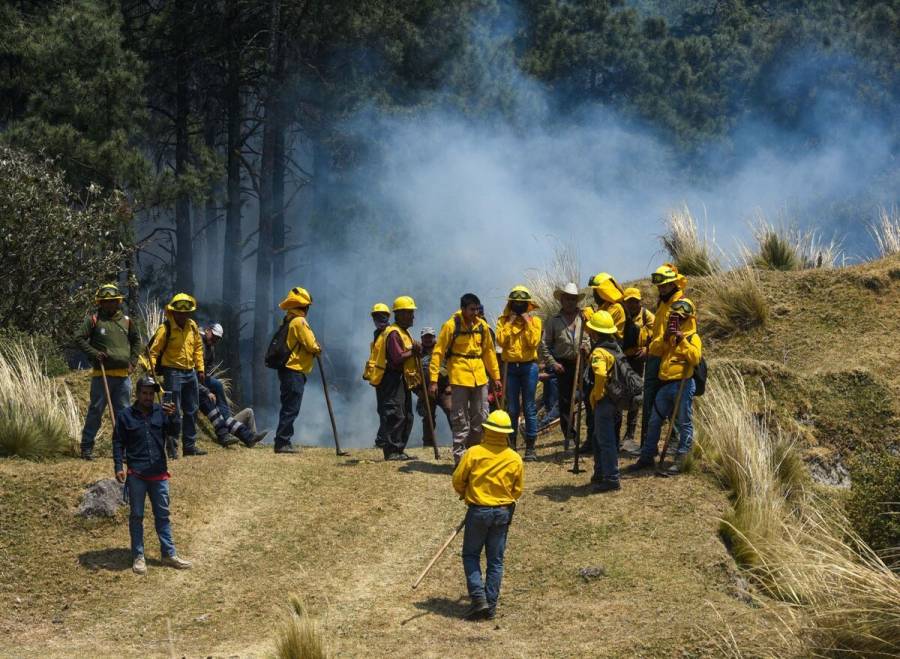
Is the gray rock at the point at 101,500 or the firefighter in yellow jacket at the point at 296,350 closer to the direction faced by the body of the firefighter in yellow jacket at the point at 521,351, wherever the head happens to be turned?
the gray rock

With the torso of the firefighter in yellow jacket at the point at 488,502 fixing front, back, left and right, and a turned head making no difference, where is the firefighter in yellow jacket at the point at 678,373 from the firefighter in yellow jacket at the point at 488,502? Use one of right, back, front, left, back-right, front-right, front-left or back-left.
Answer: front-right

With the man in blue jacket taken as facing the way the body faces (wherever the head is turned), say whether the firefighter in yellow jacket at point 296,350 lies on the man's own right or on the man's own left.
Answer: on the man's own left

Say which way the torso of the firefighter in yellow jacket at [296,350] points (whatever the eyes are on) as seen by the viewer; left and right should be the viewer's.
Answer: facing to the right of the viewer

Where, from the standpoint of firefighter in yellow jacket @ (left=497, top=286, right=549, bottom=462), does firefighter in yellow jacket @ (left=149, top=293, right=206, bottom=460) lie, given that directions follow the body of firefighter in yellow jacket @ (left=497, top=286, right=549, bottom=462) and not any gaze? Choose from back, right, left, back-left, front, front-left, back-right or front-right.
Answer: right

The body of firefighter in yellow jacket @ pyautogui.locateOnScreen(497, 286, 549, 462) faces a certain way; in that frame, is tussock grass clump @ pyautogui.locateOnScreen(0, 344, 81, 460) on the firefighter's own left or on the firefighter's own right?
on the firefighter's own right

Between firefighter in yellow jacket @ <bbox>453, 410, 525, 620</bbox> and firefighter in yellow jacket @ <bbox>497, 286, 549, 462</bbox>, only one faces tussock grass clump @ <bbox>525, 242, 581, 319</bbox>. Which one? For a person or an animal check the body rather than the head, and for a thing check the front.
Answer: firefighter in yellow jacket @ <bbox>453, 410, 525, 620</bbox>

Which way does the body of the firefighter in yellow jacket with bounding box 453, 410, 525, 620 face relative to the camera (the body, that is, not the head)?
away from the camera

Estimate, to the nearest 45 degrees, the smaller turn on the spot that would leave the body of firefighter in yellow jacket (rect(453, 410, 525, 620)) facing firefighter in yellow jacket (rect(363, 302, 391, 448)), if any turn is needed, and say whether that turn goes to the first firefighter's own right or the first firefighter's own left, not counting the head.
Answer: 0° — they already face them

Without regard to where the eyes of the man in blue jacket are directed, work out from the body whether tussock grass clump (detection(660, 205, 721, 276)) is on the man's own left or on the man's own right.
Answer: on the man's own left

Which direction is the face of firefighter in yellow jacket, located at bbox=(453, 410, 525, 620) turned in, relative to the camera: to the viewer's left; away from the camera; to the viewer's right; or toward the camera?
away from the camera

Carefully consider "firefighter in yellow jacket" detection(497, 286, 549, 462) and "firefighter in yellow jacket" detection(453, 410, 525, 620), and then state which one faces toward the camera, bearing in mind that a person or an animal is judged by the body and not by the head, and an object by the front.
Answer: "firefighter in yellow jacket" detection(497, 286, 549, 462)

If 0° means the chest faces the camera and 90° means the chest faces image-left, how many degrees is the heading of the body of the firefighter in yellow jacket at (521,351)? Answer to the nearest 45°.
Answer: approximately 0°

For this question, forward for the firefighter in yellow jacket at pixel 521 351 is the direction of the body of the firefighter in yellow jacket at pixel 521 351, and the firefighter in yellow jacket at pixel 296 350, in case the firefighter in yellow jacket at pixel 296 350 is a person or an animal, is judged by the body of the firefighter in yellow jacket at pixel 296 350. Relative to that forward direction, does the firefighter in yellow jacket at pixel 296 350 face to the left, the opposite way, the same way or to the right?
to the left
